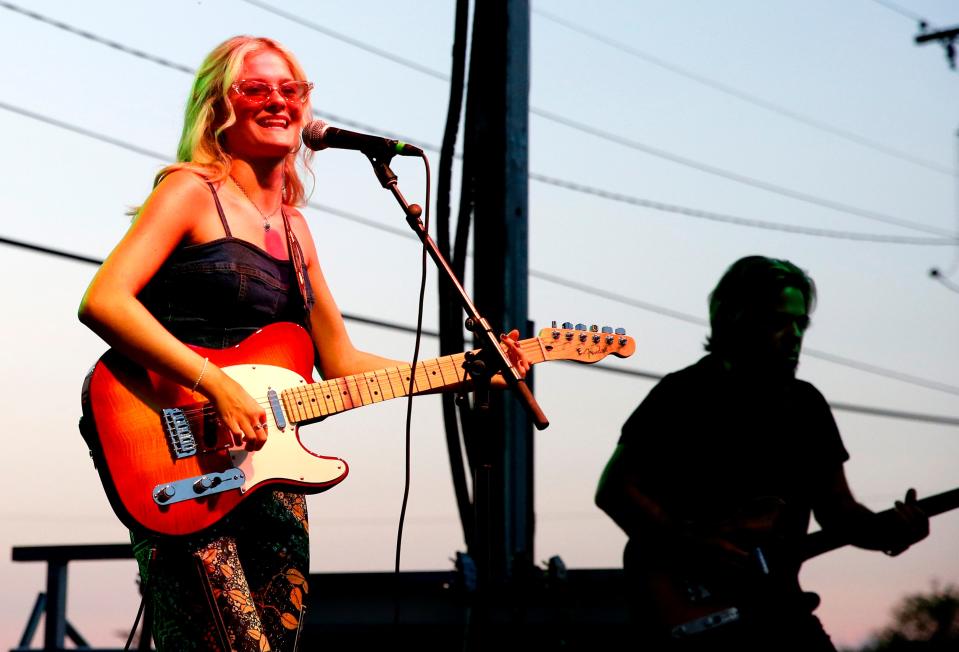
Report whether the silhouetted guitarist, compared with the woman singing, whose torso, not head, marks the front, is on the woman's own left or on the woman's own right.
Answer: on the woman's own left

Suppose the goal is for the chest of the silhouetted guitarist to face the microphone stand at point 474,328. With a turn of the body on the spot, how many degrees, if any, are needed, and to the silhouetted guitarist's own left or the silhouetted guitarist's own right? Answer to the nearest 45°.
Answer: approximately 90° to the silhouetted guitarist's own right

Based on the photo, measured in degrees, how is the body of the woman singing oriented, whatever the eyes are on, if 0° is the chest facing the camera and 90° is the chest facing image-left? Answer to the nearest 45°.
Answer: approximately 315°

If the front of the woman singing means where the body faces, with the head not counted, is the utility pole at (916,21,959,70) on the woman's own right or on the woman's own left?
on the woman's own left

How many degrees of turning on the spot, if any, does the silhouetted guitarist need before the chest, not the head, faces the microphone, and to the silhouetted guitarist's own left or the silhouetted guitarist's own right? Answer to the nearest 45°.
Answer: approximately 90° to the silhouetted guitarist's own right

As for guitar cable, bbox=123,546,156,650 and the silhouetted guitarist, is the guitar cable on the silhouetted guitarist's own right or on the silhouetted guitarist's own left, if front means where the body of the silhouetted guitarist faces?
on the silhouetted guitarist's own right

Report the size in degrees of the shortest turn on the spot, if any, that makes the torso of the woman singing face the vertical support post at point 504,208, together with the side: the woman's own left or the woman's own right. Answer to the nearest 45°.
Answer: approximately 90° to the woman's own left
